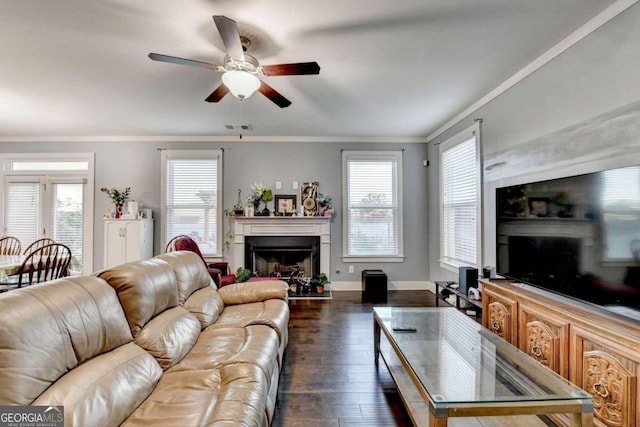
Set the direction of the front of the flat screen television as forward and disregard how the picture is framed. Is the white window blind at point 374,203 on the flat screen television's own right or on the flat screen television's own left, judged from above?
on the flat screen television's own right

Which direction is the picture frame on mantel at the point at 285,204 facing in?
toward the camera

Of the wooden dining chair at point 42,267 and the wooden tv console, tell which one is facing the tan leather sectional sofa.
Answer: the wooden tv console

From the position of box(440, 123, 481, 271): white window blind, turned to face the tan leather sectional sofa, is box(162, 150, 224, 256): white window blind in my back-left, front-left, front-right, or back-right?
front-right

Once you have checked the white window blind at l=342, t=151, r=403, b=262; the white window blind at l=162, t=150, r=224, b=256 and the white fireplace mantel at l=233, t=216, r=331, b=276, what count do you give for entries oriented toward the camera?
3

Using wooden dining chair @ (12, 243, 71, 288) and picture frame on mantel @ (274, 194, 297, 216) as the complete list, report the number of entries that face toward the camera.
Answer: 1

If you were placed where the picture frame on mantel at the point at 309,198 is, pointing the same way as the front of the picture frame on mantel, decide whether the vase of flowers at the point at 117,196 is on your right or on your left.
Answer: on your right

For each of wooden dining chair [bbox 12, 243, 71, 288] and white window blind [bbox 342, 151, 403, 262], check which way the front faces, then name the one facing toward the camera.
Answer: the white window blind

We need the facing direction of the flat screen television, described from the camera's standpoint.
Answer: facing the viewer and to the left of the viewer

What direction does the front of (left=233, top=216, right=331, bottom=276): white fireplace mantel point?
toward the camera

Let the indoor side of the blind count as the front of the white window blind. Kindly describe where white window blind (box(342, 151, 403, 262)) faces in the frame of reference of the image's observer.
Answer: facing the viewer

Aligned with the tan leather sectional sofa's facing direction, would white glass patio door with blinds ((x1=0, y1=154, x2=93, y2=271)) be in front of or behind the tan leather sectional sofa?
behind

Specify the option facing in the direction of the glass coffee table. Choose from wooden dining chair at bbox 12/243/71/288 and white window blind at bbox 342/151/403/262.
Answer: the white window blind

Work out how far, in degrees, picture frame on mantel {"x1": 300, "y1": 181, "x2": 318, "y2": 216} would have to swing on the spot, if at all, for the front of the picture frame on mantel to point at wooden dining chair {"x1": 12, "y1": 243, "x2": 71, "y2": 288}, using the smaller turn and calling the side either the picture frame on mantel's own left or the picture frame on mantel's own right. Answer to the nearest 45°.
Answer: approximately 45° to the picture frame on mantel's own right

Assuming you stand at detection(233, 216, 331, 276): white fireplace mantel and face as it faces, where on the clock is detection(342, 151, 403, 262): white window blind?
The white window blind is roughly at 9 o'clock from the white fireplace mantel.

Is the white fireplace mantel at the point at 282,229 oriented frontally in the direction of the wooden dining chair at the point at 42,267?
no

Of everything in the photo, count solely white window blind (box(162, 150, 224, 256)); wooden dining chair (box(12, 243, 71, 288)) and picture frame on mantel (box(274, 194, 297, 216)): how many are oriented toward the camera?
2

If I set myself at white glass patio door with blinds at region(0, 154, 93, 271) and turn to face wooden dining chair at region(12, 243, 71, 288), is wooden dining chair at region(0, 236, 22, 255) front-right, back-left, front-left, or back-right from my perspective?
front-right
